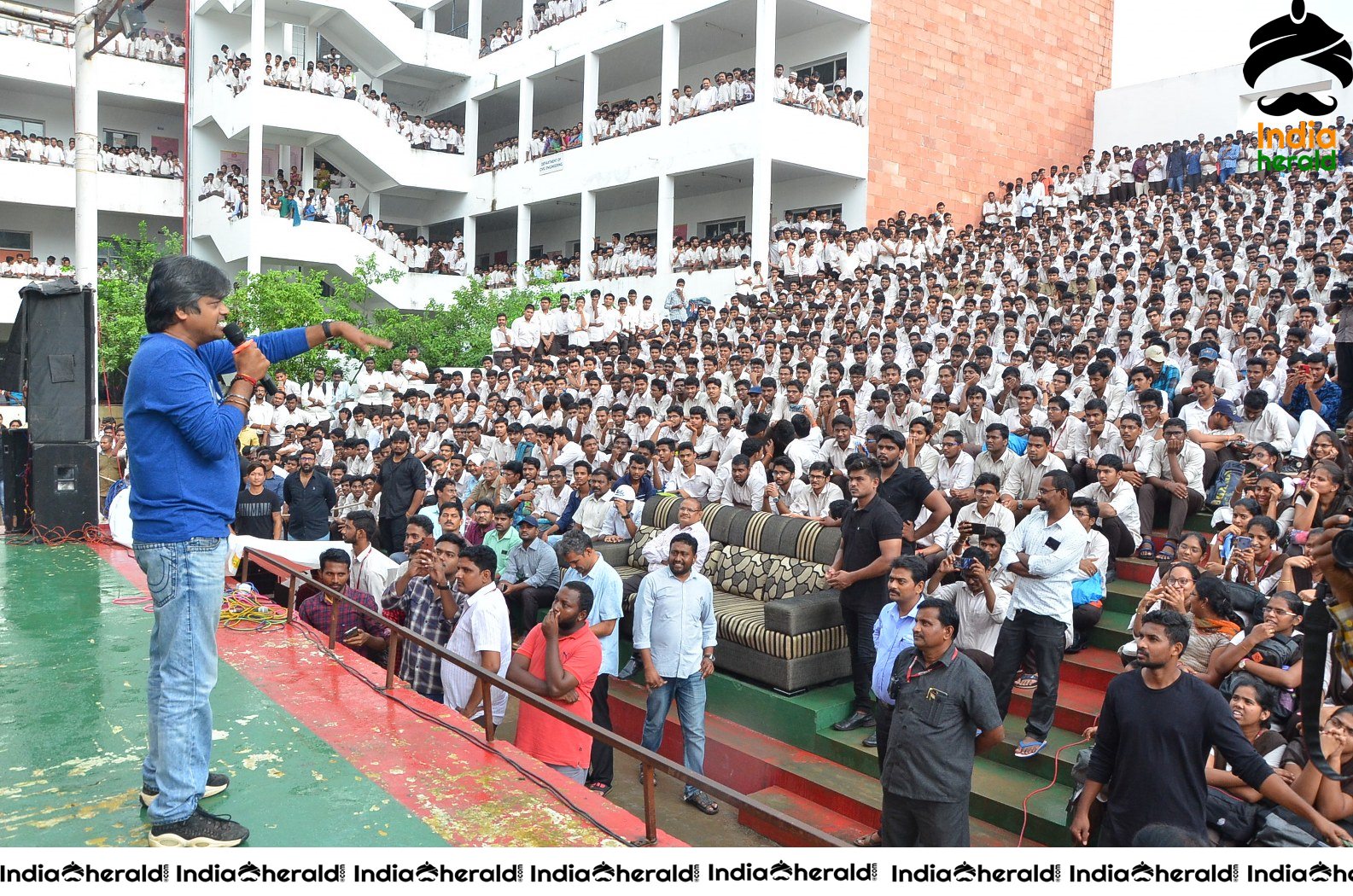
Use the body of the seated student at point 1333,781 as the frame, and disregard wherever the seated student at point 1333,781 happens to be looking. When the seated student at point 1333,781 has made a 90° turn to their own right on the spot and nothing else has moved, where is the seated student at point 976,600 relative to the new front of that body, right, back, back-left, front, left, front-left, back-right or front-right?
front

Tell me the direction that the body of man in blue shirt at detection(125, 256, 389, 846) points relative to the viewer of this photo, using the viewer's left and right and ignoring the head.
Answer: facing to the right of the viewer

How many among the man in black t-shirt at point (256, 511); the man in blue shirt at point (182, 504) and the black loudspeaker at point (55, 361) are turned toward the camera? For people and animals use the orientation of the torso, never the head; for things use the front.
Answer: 1

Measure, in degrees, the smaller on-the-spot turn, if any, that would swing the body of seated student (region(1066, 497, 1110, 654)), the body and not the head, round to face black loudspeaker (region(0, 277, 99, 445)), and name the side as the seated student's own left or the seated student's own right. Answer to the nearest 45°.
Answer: approximately 45° to the seated student's own right

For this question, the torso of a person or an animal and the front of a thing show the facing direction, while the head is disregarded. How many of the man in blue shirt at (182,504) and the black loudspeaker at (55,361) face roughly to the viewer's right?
2

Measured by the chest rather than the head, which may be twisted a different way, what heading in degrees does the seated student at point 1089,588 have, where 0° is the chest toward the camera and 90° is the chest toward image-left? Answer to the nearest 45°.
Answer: approximately 45°

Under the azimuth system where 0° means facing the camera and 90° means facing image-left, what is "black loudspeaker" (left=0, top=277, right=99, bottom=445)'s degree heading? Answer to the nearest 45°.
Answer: approximately 270°

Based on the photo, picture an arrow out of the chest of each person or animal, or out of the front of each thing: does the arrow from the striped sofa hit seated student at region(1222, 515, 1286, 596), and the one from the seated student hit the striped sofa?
no

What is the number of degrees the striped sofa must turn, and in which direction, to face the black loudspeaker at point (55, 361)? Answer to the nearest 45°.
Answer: approximately 45° to its right

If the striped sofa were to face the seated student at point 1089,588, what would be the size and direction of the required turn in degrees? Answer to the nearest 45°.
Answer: approximately 90° to its left

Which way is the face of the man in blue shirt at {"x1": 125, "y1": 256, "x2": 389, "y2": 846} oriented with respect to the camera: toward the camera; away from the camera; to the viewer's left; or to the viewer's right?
to the viewer's right

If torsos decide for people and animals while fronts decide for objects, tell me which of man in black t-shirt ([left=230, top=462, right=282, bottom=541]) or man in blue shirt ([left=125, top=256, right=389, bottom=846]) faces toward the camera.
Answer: the man in black t-shirt

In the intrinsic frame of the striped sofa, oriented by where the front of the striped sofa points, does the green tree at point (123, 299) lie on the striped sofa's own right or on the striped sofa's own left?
on the striped sofa's own right

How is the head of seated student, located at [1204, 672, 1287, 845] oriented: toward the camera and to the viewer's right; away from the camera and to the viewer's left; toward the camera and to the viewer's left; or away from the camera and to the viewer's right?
toward the camera and to the viewer's left

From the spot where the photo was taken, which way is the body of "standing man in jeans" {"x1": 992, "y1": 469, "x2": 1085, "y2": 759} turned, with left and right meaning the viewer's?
facing the viewer and to the left of the viewer

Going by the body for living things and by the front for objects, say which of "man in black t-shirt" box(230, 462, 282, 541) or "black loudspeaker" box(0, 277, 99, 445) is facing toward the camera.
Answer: the man in black t-shirt

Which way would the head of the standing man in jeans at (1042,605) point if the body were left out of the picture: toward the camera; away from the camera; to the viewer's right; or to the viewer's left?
to the viewer's left

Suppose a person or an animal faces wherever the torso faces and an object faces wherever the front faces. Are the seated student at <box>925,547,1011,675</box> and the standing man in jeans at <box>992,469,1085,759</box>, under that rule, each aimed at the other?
no

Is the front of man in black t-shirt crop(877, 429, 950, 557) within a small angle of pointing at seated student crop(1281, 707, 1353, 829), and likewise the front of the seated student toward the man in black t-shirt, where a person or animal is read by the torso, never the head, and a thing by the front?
no

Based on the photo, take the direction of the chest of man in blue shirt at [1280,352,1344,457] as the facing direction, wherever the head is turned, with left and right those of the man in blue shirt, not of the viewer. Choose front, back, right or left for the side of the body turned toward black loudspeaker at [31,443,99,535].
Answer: front

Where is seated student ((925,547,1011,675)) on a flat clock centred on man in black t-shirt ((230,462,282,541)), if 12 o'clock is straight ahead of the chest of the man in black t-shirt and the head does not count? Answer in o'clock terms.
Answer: The seated student is roughly at 11 o'clock from the man in black t-shirt.

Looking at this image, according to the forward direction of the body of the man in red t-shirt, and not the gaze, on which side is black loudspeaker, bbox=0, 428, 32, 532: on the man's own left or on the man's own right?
on the man's own right
